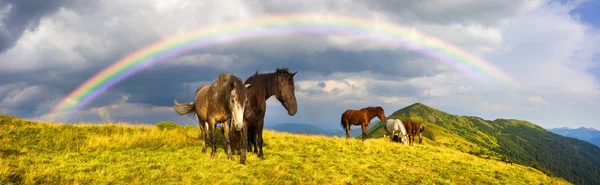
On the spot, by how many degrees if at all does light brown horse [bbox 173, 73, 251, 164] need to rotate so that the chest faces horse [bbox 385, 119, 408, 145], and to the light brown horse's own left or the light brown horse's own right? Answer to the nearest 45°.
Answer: approximately 90° to the light brown horse's own left

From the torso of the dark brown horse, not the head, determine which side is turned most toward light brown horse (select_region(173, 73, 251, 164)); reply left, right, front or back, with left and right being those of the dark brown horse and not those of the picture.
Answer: right

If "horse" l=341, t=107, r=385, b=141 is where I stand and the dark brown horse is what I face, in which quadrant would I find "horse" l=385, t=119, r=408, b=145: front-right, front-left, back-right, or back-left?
back-left

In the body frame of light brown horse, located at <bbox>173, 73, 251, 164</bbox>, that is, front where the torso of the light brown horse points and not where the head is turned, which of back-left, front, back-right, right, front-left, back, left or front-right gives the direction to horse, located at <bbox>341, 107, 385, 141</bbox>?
left

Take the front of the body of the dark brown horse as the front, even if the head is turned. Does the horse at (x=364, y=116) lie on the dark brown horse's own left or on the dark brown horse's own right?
on the dark brown horse's own left

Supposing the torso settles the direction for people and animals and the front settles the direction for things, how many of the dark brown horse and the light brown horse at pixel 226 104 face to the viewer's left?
0

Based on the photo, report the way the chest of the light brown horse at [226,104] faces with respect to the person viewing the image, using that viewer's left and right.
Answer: facing the viewer and to the right of the viewer

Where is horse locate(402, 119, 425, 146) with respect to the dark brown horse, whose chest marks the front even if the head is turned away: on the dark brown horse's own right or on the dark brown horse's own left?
on the dark brown horse's own left
